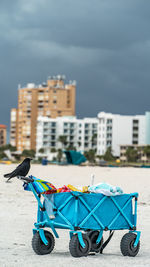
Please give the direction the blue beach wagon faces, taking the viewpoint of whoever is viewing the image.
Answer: facing the viewer and to the left of the viewer
